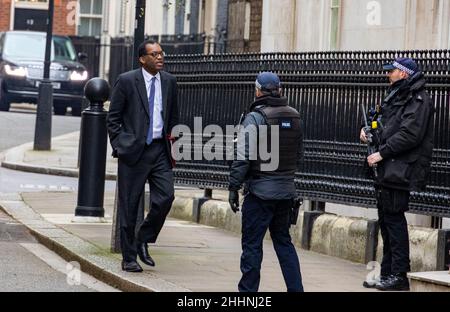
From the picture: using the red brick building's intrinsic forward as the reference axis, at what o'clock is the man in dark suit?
The man in dark suit is roughly at 12 o'clock from the red brick building.

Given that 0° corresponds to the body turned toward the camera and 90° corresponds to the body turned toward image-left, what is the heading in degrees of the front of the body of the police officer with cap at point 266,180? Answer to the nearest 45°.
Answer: approximately 135°

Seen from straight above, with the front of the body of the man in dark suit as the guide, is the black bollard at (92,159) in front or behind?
behind

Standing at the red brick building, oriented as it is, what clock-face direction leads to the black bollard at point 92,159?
The black bollard is roughly at 12 o'clock from the red brick building.

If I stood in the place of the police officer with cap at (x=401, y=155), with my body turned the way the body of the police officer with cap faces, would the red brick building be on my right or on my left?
on my right

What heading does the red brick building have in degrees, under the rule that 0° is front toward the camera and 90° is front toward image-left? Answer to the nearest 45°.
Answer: approximately 0°

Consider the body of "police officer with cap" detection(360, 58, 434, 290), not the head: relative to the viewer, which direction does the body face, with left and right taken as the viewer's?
facing to the left of the viewer

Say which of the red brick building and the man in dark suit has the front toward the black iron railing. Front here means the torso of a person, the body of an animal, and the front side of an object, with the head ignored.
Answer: the red brick building

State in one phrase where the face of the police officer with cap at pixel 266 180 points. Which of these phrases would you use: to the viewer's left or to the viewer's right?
to the viewer's left

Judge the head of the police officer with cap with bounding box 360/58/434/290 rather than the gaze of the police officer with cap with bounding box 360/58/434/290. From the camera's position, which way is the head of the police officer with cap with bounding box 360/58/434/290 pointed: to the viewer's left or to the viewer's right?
to the viewer's left
